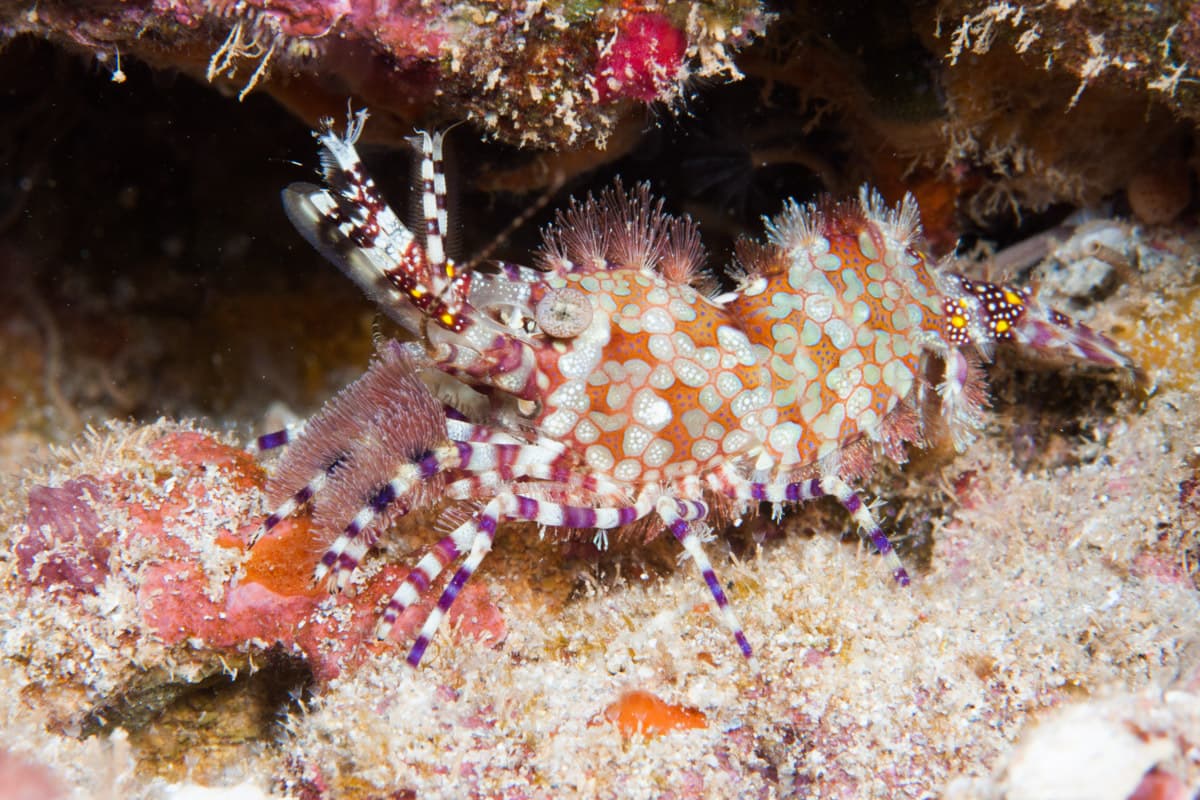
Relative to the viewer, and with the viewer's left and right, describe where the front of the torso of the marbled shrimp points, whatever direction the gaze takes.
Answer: facing to the left of the viewer
